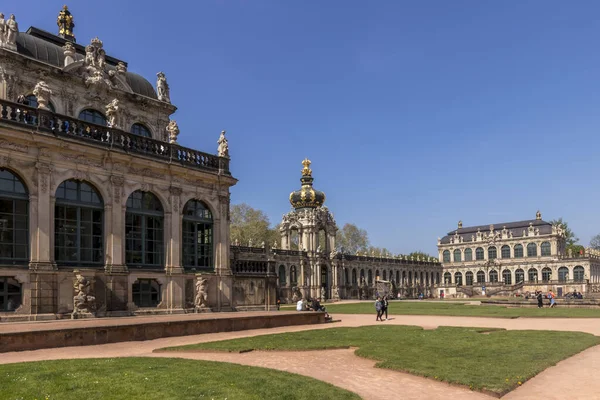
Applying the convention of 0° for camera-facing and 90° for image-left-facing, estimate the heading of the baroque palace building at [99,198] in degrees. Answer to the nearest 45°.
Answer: approximately 315°
